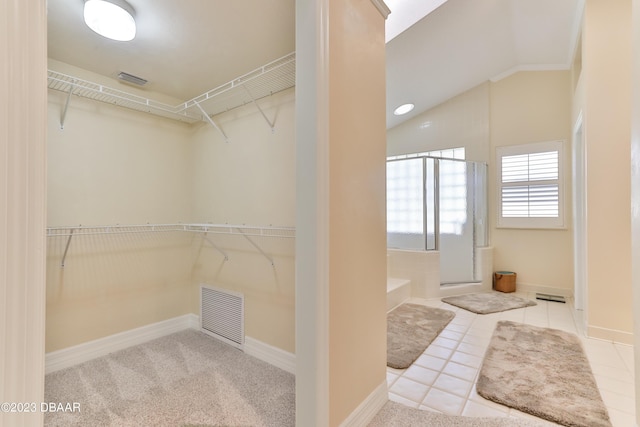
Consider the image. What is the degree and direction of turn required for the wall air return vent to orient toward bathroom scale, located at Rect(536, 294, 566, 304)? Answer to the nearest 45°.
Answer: approximately 135° to its left

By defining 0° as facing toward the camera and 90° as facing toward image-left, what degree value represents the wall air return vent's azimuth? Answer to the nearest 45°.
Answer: approximately 45°

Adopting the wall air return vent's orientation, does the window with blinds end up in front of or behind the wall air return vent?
behind

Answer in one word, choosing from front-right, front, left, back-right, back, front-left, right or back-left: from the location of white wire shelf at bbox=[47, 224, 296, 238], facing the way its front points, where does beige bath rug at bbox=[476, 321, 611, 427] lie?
front-left

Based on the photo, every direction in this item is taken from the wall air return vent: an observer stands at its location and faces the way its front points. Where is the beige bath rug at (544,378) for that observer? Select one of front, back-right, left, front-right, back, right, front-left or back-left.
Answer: left

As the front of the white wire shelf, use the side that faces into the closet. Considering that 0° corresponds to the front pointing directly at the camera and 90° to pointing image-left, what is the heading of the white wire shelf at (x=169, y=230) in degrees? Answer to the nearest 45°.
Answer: approximately 0°

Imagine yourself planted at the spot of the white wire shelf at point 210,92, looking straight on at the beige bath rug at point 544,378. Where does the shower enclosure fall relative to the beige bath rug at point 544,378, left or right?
left
